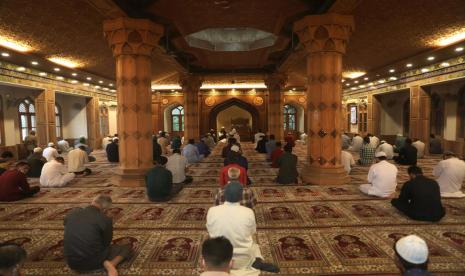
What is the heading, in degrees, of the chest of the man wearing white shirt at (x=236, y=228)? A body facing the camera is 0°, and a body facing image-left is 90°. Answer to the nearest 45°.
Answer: approximately 180°

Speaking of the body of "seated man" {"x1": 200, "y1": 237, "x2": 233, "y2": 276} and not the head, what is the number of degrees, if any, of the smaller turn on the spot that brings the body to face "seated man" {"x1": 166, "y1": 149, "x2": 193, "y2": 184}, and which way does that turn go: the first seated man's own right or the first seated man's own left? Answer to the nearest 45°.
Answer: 0° — they already face them

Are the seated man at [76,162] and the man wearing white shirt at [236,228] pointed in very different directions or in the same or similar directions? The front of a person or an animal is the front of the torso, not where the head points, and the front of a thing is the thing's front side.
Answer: same or similar directions

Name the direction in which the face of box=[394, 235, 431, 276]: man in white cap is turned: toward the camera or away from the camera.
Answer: away from the camera

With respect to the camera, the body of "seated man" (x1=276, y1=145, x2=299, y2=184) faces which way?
away from the camera

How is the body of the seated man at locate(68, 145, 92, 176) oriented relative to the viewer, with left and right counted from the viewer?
facing away from the viewer and to the right of the viewer

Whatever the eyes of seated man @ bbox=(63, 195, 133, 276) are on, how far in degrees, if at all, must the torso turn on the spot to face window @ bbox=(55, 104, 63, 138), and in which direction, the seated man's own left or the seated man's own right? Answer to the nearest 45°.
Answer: approximately 45° to the seated man's own left

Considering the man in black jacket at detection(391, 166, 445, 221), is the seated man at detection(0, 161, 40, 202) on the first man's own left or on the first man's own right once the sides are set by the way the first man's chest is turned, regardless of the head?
on the first man's own left

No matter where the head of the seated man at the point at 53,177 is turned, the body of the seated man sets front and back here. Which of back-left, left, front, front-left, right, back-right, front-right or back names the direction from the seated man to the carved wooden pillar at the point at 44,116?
front-left

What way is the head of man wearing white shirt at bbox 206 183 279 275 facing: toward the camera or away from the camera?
away from the camera

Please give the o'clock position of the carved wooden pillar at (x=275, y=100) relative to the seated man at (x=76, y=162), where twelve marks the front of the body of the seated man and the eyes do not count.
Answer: The carved wooden pillar is roughly at 1 o'clock from the seated man.

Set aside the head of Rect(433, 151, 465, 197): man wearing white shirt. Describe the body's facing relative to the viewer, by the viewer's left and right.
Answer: facing away from the viewer

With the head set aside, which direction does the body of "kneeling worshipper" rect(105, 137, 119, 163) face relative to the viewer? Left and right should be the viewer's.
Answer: facing away from the viewer and to the right of the viewer

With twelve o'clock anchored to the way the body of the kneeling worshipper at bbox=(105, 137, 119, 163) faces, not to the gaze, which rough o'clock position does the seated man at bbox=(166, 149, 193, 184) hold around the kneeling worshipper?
The seated man is roughly at 4 o'clock from the kneeling worshipper.

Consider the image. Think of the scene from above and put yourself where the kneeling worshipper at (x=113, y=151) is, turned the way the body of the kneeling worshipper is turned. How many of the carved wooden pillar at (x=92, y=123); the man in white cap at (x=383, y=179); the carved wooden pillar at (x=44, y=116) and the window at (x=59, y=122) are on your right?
1

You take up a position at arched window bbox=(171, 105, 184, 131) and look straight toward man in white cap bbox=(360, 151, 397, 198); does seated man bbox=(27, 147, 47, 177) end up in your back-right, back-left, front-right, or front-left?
front-right

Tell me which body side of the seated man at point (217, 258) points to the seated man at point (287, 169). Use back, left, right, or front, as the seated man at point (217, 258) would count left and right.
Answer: front

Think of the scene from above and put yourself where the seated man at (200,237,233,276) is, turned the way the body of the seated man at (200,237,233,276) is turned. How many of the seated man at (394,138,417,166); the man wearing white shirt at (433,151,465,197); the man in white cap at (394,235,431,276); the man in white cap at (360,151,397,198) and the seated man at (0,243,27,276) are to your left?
1

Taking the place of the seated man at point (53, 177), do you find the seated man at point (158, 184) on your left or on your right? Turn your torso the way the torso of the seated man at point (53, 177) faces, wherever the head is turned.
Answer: on your right

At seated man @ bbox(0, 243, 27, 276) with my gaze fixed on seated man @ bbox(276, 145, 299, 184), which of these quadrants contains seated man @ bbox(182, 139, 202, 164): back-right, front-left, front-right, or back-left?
front-left

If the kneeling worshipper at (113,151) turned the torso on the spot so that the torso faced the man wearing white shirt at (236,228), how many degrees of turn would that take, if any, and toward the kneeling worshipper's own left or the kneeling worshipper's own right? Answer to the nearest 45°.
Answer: approximately 135° to the kneeling worshipper's own right

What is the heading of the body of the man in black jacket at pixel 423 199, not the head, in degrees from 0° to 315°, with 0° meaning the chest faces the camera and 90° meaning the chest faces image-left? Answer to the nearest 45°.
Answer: approximately 135°
